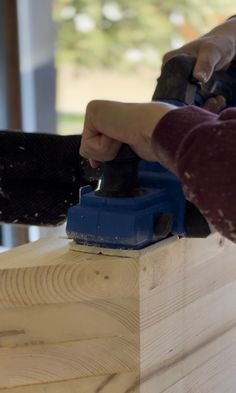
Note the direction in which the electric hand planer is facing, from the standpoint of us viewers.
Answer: facing the viewer and to the left of the viewer
